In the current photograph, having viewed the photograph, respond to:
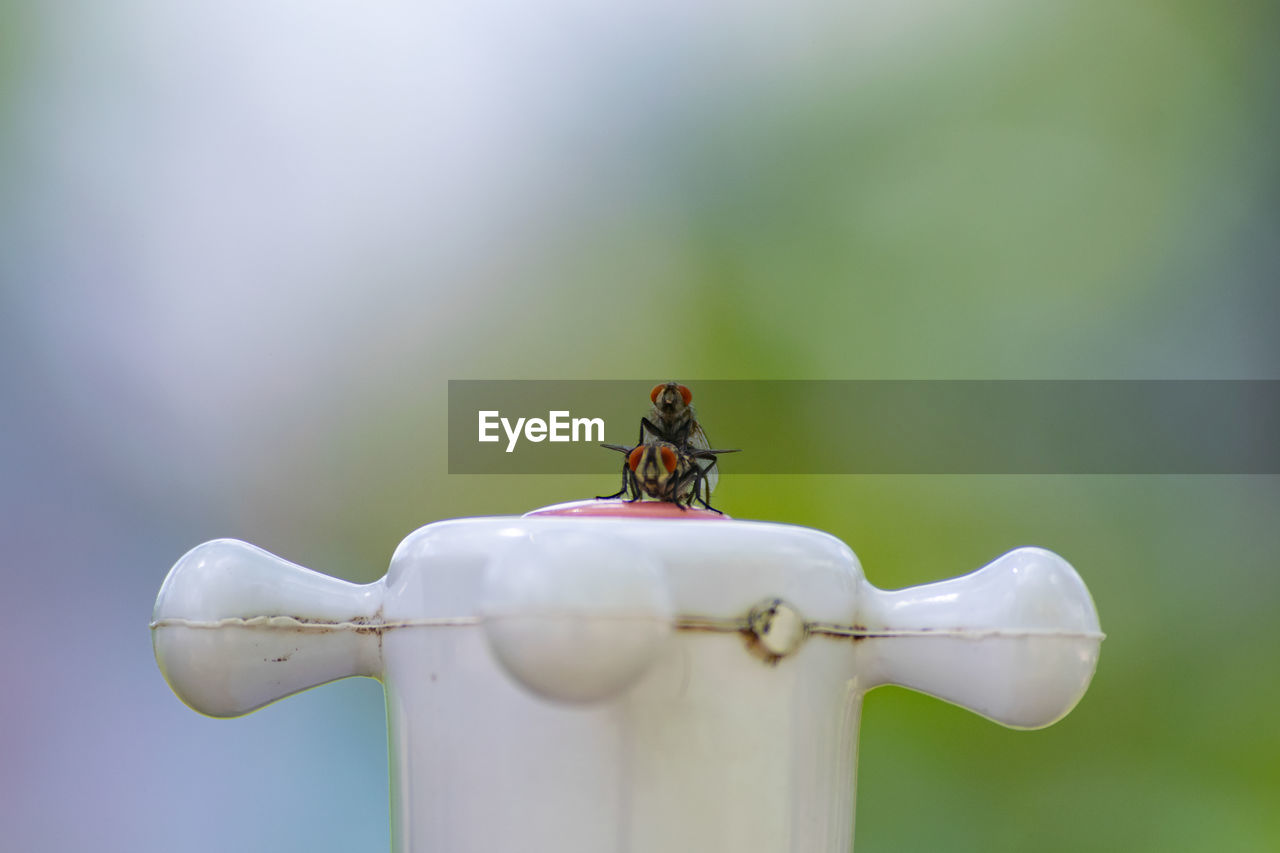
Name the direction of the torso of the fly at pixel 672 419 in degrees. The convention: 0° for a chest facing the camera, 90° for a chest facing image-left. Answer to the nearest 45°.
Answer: approximately 0°
